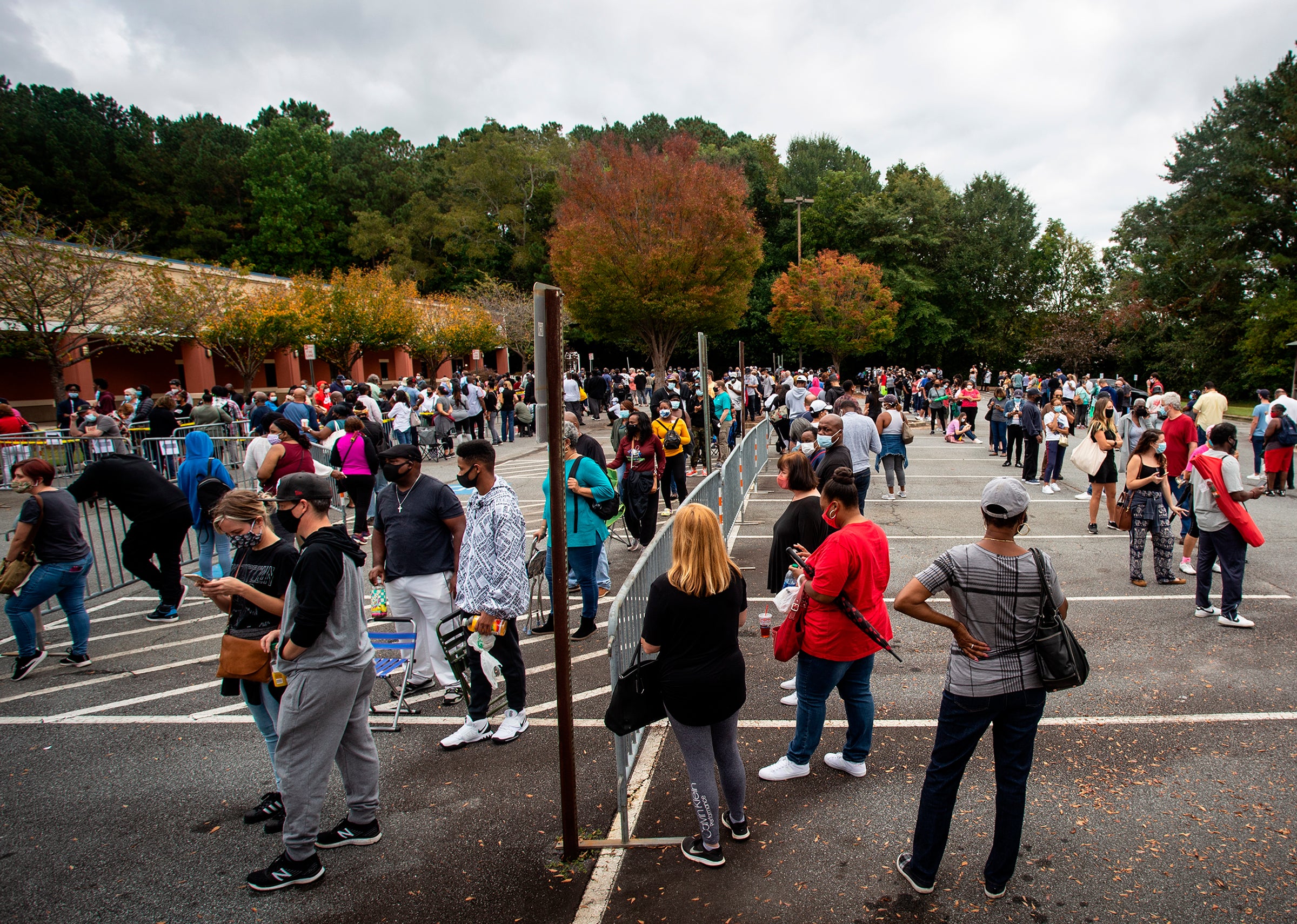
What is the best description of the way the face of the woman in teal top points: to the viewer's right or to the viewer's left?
to the viewer's left

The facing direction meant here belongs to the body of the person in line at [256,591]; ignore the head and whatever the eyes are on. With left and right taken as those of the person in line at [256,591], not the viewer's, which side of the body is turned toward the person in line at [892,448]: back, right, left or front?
back

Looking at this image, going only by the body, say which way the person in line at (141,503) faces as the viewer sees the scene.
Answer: to the viewer's left

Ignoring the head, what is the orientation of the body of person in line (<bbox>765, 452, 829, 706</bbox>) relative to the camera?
to the viewer's left

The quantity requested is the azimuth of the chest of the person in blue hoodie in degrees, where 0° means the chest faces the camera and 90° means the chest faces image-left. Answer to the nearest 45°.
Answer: approximately 180°

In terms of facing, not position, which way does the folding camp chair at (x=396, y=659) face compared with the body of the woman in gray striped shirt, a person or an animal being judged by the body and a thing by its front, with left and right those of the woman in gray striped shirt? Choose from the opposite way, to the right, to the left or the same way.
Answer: the opposite way
